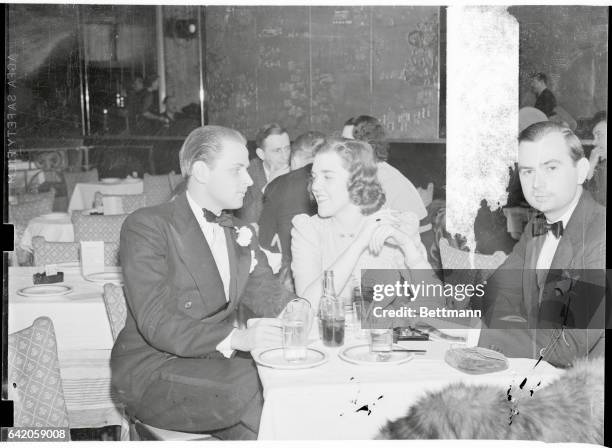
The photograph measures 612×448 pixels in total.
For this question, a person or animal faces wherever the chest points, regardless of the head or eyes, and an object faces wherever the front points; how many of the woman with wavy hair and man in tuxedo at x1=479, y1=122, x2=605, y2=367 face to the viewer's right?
0

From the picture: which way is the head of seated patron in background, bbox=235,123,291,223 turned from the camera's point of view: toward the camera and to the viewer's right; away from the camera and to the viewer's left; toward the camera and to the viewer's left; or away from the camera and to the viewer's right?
toward the camera and to the viewer's right

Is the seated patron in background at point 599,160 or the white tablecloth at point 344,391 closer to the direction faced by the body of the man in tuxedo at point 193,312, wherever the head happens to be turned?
the white tablecloth

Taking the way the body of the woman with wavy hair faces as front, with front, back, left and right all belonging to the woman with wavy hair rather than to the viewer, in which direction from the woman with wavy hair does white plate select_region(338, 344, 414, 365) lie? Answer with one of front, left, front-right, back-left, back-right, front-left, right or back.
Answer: front-left

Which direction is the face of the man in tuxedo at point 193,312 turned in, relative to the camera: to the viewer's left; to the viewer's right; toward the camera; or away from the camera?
to the viewer's right

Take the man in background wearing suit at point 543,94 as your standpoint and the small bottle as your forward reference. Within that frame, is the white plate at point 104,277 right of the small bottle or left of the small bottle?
right

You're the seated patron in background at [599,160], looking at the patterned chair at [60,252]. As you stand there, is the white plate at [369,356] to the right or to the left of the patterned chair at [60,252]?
left

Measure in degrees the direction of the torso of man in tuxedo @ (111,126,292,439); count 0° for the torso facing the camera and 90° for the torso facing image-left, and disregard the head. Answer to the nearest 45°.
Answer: approximately 315°

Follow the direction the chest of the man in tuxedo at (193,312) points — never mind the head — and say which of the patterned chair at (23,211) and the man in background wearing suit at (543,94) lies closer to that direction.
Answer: the man in background wearing suit
